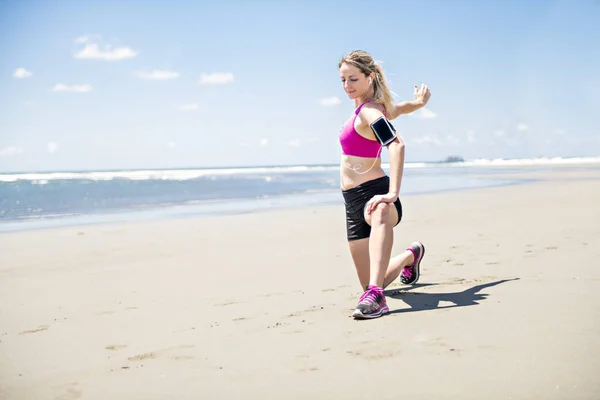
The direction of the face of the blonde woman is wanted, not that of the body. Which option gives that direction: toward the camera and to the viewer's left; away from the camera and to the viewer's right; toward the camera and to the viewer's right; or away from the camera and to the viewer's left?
toward the camera and to the viewer's left

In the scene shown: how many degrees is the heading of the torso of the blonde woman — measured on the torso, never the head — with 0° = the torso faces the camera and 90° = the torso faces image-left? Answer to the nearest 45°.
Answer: approximately 45°
